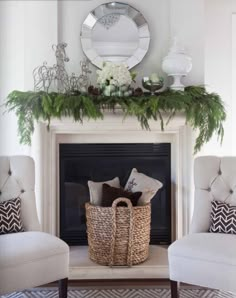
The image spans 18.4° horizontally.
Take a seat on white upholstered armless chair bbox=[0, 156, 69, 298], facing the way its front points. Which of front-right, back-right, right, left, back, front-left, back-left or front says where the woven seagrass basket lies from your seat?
left

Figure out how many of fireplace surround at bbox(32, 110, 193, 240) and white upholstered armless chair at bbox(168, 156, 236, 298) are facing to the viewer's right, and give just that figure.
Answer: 0

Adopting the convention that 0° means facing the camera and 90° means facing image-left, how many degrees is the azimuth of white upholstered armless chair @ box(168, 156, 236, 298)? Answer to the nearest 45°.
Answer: approximately 45°

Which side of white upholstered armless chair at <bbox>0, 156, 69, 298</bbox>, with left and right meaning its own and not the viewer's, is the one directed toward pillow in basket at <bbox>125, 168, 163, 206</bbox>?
left

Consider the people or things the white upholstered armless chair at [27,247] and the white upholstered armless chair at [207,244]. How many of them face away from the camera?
0

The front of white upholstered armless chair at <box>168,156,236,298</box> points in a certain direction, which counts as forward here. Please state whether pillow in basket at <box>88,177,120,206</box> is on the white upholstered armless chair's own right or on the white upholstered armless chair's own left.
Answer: on the white upholstered armless chair's own right

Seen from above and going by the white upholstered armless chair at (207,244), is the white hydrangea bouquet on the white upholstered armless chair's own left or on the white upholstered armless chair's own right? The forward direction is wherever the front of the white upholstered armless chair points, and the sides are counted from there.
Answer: on the white upholstered armless chair's own right

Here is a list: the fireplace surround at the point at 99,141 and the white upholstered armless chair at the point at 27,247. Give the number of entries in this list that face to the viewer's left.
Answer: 0

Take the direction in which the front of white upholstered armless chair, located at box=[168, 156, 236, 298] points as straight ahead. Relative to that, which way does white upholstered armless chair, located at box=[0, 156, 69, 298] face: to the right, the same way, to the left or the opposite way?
to the left

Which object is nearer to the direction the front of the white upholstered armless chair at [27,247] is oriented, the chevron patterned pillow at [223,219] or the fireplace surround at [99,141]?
the chevron patterned pillow

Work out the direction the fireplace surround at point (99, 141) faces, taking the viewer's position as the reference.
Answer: facing the viewer

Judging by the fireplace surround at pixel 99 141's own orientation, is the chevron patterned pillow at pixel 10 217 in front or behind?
in front

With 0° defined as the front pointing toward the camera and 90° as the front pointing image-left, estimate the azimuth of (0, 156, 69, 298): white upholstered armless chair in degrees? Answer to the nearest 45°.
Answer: approximately 315°

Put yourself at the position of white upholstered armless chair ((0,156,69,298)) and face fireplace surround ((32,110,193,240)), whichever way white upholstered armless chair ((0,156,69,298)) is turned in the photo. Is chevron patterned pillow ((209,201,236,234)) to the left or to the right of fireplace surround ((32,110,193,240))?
right
